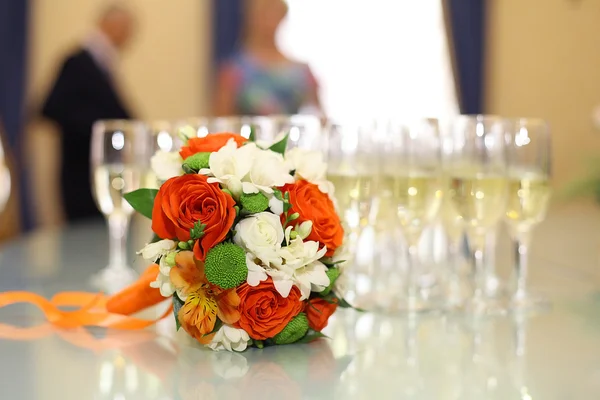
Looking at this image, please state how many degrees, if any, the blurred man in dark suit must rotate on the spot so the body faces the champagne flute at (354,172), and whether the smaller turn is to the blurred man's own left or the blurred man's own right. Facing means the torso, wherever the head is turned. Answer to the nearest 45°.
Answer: approximately 45° to the blurred man's own right

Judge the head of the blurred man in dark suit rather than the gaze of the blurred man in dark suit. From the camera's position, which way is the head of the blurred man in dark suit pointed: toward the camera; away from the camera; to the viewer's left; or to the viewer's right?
to the viewer's right

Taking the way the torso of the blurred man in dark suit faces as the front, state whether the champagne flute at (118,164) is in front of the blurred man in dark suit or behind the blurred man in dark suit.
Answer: in front

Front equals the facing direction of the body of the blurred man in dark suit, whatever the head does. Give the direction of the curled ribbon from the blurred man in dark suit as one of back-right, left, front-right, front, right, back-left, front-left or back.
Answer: front-right

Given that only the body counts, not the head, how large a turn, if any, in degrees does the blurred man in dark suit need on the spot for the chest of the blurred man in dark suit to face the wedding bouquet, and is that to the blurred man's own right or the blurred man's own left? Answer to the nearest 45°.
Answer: approximately 45° to the blurred man's own right

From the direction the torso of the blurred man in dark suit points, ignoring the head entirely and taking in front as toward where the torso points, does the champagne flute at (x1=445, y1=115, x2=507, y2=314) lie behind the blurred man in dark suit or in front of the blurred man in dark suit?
in front

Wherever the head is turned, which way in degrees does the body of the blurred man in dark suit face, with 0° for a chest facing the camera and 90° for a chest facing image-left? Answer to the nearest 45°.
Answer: approximately 315°

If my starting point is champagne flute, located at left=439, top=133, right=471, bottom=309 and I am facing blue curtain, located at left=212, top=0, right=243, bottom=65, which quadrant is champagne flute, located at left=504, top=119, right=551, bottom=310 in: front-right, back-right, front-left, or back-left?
back-right
